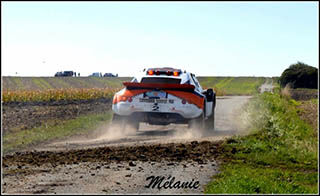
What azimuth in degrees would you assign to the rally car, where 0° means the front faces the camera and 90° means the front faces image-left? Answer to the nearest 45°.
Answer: approximately 180°

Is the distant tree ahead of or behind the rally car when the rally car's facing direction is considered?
ahead
